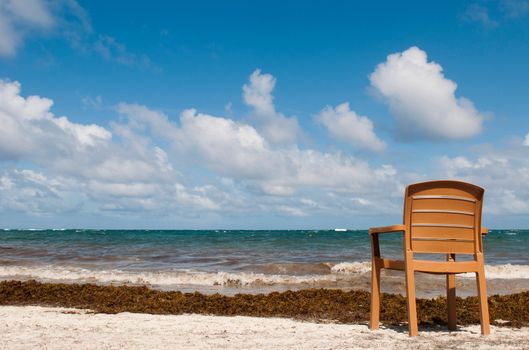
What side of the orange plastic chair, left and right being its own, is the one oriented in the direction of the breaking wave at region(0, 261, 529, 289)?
front

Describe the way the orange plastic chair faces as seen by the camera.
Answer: facing away from the viewer and to the left of the viewer
